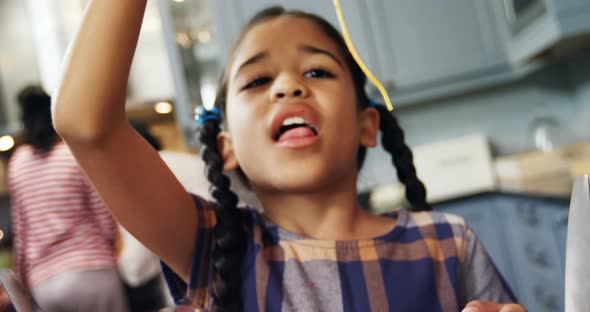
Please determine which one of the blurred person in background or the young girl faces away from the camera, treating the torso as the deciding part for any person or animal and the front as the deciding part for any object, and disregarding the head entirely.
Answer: the blurred person in background

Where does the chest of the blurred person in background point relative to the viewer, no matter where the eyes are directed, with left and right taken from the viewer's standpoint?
facing away from the viewer

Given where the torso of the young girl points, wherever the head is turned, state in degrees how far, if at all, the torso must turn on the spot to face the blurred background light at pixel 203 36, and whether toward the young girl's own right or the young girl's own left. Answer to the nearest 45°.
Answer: approximately 180°

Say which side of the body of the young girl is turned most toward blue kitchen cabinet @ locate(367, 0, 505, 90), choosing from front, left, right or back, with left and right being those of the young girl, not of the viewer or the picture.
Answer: back

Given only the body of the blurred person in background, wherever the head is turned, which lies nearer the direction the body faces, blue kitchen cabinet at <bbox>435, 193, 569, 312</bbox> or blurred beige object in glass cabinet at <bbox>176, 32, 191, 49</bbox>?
the blurred beige object in glass cabinet

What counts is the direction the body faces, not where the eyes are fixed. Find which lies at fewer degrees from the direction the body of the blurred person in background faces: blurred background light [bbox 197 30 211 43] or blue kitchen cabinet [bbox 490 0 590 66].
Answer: the blurred background light

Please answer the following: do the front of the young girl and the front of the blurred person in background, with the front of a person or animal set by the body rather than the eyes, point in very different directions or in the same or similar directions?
very different directions

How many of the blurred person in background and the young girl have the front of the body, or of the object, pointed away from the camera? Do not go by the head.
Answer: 1
